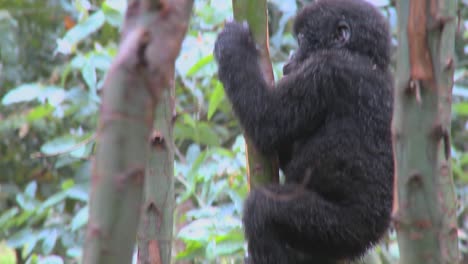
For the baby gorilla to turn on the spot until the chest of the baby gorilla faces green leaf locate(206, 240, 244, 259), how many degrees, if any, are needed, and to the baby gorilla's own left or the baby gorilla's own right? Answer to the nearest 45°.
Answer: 0° — it already faces it

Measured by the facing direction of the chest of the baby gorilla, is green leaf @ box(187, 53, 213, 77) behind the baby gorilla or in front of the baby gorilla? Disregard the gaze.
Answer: in front

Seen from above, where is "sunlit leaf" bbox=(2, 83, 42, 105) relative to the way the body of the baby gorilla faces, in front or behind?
in front

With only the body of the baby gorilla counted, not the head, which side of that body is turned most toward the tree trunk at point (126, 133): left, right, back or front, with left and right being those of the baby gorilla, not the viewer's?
left

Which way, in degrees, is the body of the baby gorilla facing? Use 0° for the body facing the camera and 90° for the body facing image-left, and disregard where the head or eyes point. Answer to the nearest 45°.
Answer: approximately 90°

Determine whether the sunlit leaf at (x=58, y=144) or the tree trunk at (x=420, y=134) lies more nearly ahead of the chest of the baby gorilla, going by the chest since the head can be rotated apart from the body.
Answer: the sunlit leaf

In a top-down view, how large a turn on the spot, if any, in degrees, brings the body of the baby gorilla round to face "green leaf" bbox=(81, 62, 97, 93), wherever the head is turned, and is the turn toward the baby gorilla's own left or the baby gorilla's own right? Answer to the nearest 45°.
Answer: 0° — it already faces it
